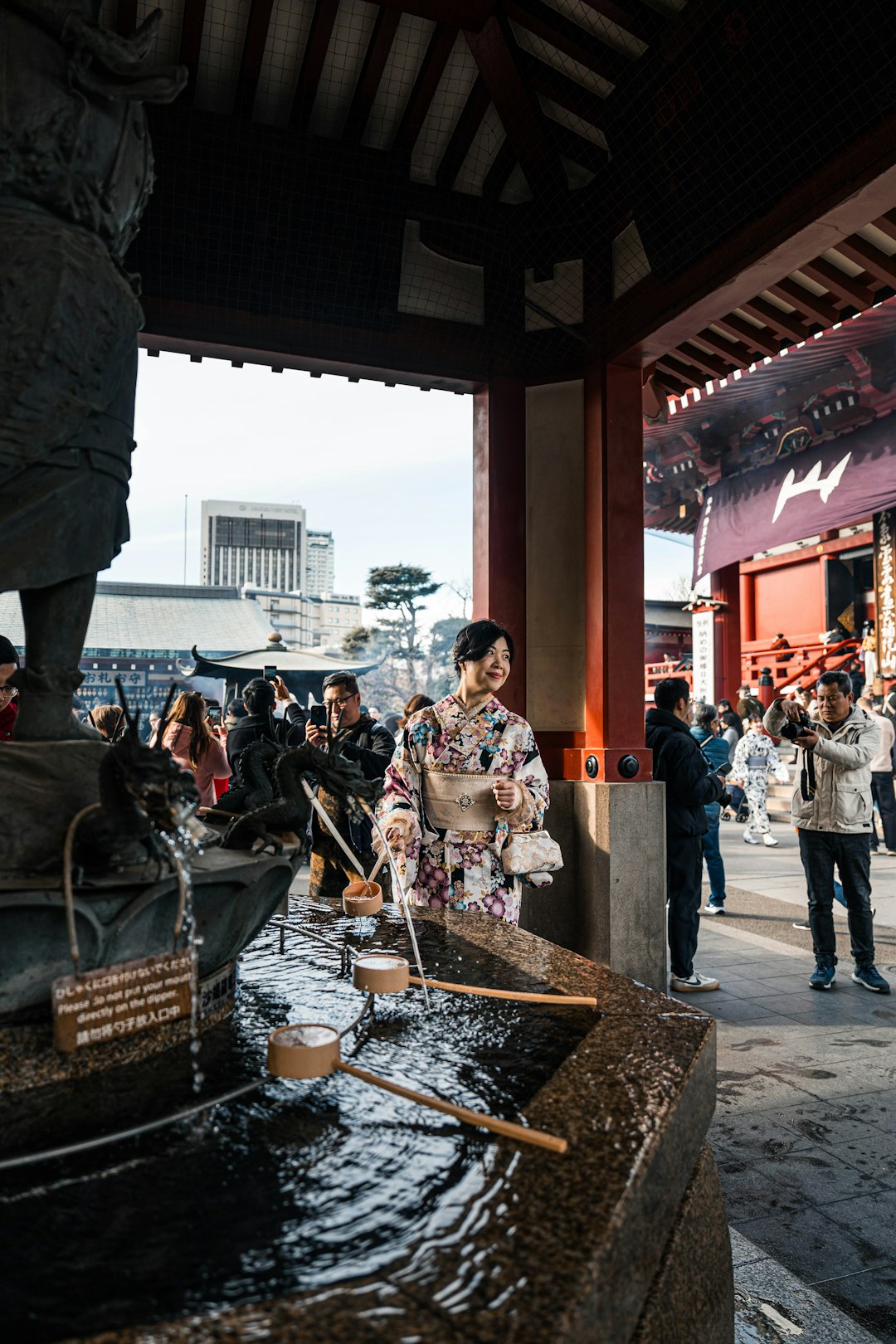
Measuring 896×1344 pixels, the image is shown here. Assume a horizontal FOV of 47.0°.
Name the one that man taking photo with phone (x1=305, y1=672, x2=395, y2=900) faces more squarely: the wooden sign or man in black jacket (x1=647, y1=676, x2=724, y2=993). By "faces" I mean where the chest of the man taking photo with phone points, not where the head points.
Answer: the wooden sign

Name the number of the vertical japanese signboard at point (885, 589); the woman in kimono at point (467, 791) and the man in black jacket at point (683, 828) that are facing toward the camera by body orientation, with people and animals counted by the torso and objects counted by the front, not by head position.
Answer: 2

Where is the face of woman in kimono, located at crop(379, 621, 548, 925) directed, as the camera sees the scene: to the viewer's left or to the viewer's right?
to the viewer's right
